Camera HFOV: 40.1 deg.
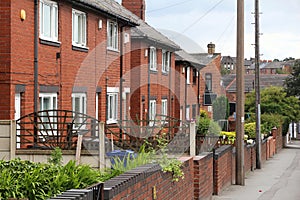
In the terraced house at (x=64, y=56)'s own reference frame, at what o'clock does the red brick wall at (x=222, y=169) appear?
The red brick wall is roughly at 11 o'clock from the terraced house.

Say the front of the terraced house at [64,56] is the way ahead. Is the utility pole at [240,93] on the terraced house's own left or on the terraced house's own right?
on the terraced house's own left

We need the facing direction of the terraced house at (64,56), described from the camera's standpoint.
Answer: facing the viewer and to the right of the viewer

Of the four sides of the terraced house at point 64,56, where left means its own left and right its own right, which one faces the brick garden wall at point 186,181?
front

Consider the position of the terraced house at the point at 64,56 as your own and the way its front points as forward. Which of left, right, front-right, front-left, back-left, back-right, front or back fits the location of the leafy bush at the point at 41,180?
front-right

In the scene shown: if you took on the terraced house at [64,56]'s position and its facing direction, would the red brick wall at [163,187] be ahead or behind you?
ahead

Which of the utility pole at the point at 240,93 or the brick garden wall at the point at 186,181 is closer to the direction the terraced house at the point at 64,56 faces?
the brick garden wall

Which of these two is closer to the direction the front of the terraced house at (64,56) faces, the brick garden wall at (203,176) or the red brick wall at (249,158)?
the brick garden wall

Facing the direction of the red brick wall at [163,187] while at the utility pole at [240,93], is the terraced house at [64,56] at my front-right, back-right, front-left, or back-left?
front-right
